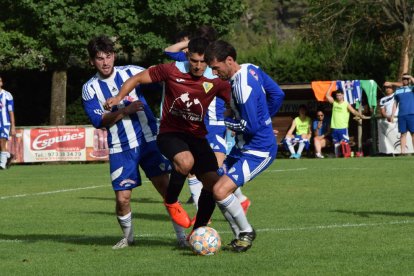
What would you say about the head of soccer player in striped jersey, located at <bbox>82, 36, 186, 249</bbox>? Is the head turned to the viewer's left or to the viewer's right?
to the viewer's right

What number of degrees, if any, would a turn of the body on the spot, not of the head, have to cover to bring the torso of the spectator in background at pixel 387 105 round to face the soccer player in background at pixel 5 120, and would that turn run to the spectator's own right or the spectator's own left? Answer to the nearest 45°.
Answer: approximately 45° to the spectator's own right

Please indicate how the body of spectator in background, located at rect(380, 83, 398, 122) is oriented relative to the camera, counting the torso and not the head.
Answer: toward the camera

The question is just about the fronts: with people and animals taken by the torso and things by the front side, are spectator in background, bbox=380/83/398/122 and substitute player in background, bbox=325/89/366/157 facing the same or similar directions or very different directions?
same or similar directions

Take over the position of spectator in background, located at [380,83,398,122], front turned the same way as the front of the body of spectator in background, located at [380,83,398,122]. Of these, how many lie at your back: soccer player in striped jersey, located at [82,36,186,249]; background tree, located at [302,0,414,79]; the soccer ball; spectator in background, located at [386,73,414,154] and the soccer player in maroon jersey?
1

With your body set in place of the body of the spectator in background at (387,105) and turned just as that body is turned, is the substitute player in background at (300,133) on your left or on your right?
on your right

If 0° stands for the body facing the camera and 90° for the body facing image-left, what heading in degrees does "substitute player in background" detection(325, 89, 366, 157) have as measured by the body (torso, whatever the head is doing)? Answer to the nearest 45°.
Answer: approximately 0°

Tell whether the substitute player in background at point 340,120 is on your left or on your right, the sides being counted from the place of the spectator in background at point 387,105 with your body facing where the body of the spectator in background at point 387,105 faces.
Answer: on your right

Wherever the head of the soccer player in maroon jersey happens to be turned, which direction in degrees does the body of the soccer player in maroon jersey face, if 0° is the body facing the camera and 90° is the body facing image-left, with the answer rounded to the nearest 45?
approximately 0°
